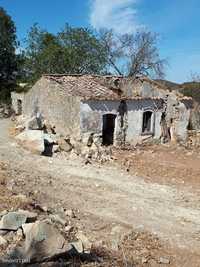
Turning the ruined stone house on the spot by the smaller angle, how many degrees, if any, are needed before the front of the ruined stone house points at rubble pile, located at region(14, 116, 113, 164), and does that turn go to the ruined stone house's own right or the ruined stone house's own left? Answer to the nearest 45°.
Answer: approximately 90° to the ruined stone house's own right

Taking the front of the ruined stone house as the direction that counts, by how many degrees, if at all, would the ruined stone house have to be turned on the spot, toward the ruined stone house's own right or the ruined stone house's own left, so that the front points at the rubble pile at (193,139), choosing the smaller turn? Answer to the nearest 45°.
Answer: approximately 45° to the ruined stone house's own left

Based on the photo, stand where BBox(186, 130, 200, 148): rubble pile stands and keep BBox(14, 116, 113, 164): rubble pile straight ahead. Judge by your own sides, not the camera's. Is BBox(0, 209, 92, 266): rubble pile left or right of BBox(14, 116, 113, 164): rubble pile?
left

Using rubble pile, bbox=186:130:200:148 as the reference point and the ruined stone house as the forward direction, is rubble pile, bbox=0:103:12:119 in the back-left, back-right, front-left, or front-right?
front-right

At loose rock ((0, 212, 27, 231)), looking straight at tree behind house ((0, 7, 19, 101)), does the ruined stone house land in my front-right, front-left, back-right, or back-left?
front-right

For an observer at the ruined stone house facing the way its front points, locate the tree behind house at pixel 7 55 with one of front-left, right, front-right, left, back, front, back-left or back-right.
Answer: back

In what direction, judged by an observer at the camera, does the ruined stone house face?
facing the viewer and to the right of the viewer

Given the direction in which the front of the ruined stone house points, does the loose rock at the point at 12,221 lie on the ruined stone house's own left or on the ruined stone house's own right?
on the ruined stone house's own right

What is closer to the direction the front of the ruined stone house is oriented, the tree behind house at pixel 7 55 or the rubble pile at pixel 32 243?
the rubble pile
